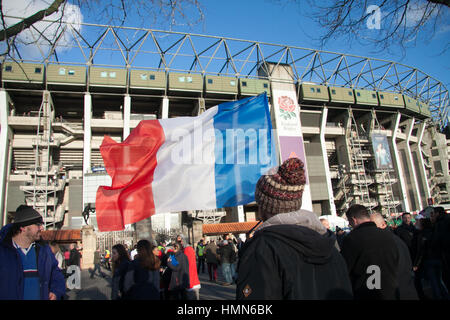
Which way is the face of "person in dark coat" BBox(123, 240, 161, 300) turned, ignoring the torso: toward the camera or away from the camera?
away from the camera

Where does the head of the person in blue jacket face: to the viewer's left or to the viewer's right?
to the viewer's right
